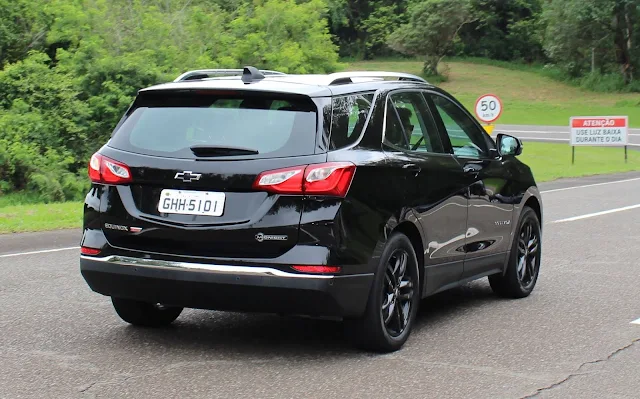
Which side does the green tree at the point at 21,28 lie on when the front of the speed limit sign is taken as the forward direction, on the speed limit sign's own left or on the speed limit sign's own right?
on the speed limit sign's own right

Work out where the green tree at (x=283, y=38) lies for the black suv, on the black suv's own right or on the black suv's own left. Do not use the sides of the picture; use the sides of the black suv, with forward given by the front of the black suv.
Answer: on the black suv's own left

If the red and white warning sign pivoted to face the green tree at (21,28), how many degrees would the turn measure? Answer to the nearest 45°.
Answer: approximately 45° to its right

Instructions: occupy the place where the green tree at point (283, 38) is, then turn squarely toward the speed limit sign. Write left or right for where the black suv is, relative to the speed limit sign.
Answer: right

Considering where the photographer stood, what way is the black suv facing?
facing away from the viewer and to the right of the viewer

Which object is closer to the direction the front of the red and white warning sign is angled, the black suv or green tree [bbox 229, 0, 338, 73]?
the black suv

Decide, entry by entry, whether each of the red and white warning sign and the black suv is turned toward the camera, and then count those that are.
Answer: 1

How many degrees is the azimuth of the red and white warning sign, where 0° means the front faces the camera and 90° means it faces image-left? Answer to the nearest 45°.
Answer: approximately 0°
